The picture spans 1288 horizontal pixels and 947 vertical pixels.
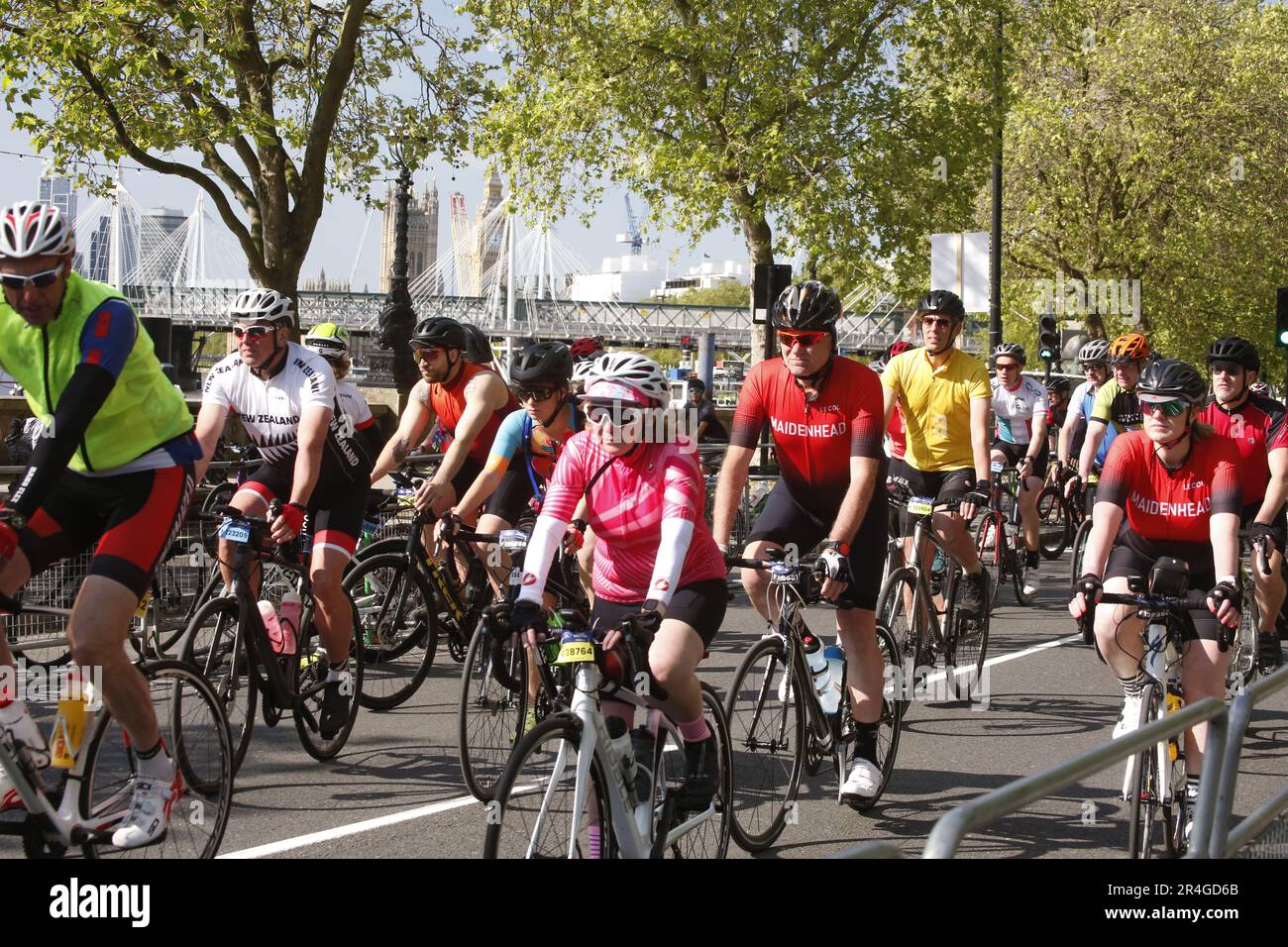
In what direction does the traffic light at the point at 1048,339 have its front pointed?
toward the camera

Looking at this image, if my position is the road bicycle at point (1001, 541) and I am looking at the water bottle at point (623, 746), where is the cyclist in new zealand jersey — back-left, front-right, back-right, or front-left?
front-right

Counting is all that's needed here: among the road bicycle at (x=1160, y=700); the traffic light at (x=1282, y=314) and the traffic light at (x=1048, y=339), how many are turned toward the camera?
3

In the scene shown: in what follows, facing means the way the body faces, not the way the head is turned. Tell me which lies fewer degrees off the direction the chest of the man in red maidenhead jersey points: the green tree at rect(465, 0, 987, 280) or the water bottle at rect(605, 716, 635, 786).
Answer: the water bottle

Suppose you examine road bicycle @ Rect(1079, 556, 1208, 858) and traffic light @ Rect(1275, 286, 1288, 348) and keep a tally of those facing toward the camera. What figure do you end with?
2

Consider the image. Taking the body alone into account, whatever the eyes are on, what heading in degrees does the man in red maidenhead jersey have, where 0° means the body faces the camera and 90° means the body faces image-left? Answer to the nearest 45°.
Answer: approximately 45°

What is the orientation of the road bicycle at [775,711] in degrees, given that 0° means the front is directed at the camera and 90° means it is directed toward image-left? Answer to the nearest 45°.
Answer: approximately 45°

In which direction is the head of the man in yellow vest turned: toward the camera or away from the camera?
toward the camera

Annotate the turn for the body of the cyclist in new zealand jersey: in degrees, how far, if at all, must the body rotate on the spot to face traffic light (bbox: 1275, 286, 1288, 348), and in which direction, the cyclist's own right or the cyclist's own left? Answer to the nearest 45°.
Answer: approximately 180°

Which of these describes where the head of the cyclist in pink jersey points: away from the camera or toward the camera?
toward the camera

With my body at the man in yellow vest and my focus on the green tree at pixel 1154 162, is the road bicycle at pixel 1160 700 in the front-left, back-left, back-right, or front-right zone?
front-right

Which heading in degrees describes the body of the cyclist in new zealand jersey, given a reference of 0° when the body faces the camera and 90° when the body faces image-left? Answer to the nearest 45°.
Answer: approximately 45°

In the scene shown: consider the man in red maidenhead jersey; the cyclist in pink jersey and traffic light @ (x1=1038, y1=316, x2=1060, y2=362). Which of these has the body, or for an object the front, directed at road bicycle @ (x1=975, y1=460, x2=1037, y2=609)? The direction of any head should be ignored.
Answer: the traffic light

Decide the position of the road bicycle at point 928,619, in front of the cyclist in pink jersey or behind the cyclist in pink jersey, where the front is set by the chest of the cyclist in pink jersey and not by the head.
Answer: behind
